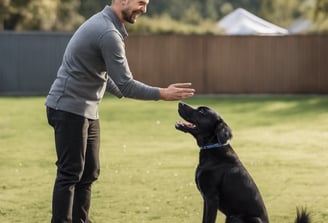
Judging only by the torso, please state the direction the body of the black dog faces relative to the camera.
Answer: to the viewer's left

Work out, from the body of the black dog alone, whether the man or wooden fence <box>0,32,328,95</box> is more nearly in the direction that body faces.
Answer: the man

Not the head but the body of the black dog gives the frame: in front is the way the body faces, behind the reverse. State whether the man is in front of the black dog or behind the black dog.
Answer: in front

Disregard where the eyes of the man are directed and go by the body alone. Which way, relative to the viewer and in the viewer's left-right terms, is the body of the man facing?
facing to the right of the viewer

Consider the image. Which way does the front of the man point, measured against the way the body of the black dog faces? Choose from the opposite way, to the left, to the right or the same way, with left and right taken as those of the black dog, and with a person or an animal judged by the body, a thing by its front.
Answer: the opposite way

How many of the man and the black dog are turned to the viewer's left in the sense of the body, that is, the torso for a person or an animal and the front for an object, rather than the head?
1

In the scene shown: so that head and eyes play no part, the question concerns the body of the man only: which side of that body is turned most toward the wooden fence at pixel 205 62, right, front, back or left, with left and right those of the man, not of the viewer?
left

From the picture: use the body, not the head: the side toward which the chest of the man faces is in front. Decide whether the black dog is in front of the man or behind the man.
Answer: in front

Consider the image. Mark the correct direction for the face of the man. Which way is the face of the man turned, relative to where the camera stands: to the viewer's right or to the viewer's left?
to the viewer's right

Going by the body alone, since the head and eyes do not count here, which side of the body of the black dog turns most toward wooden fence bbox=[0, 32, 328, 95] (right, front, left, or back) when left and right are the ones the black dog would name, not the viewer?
right

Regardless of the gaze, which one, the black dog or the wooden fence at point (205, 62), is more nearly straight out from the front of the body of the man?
the black dog
